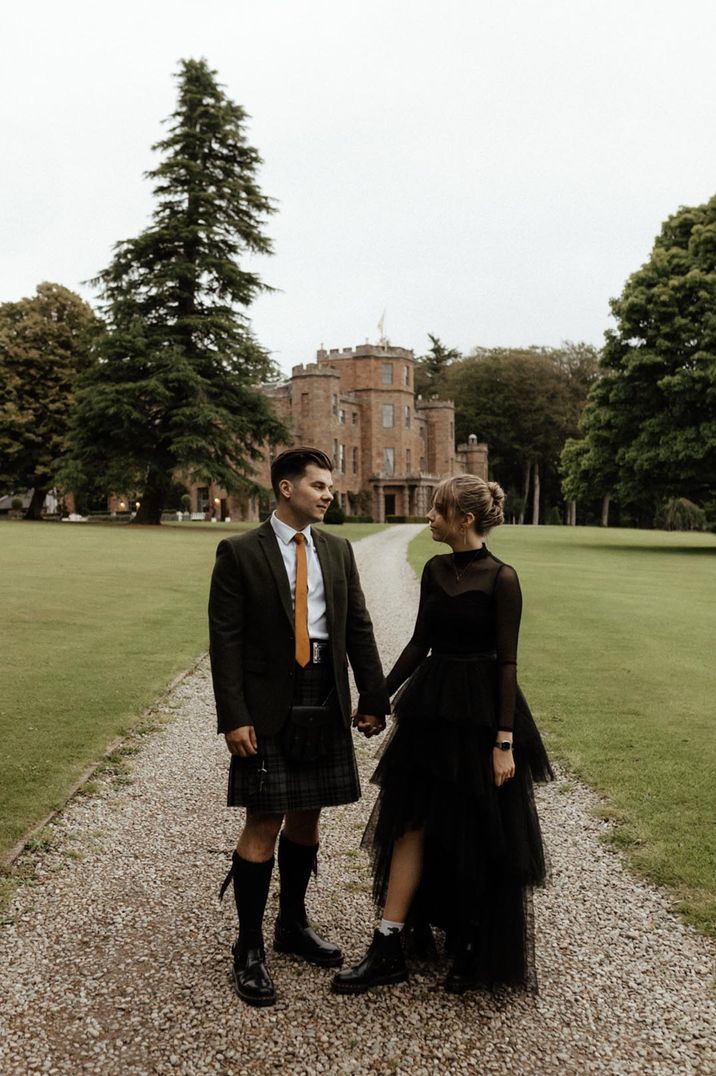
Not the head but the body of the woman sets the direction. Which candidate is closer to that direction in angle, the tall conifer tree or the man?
the man

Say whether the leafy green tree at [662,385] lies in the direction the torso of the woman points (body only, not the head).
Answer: no

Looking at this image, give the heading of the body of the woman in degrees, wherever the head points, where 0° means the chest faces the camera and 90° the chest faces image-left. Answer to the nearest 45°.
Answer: approximately 45°

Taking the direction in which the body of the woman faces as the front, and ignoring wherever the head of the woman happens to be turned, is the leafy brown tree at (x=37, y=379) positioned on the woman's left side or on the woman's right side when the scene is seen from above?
on the woman's right side

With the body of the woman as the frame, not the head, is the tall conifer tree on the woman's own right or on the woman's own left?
on the woman's own right

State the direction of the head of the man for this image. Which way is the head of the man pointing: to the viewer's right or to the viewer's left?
to the viewer's right

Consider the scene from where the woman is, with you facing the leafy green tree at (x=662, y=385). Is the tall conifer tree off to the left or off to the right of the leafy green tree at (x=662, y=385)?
left

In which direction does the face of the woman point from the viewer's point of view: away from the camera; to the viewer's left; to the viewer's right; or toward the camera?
to the viewer's left
